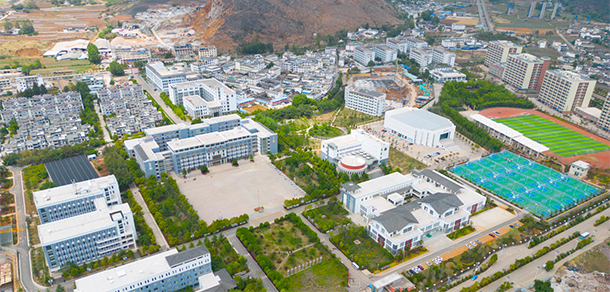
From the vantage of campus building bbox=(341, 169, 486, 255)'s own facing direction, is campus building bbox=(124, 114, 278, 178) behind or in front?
behind

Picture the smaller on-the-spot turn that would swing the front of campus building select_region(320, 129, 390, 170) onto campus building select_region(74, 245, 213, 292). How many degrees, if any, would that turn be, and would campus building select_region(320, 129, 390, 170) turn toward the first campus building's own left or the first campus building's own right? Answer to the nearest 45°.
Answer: approximately 45° to the first campus building's own right

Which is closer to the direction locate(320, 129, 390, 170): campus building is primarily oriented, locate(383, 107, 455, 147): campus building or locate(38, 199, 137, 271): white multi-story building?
the white multi-story building

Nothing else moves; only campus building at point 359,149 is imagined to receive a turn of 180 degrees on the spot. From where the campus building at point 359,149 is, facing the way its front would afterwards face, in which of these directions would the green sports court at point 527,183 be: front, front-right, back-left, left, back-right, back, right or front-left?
right

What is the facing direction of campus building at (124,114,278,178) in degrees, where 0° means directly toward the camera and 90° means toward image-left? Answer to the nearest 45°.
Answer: approximately 315°

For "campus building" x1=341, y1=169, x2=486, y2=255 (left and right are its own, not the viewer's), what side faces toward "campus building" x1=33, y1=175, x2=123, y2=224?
right

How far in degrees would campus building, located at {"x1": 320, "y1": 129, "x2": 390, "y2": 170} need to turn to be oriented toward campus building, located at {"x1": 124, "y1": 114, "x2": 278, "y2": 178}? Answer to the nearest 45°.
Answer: approximately 90° to its right

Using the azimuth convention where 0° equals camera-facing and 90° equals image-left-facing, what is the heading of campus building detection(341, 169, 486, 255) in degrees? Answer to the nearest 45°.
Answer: approximately 315°

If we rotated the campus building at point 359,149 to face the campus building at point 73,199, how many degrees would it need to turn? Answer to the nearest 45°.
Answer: approximately 45° to its right
